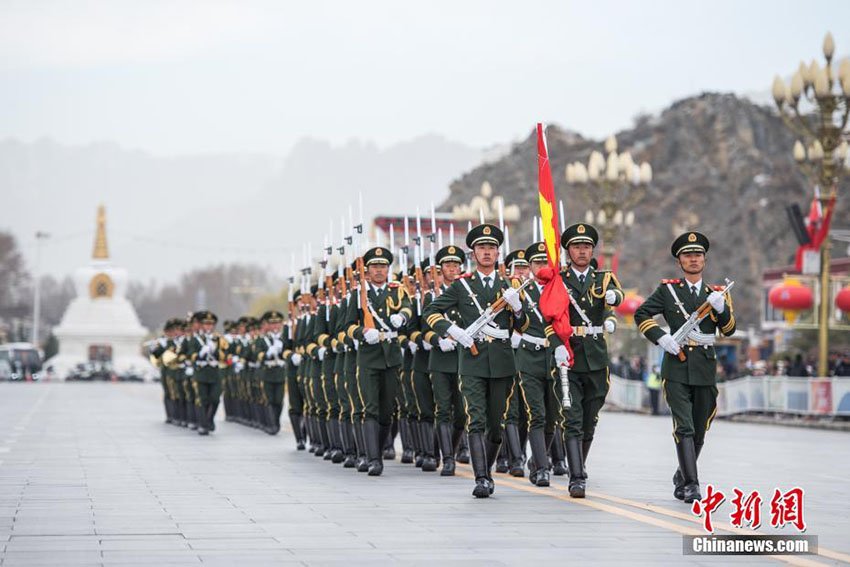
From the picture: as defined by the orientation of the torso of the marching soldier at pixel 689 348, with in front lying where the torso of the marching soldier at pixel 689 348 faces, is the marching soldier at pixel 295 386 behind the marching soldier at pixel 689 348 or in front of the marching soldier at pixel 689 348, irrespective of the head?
behind

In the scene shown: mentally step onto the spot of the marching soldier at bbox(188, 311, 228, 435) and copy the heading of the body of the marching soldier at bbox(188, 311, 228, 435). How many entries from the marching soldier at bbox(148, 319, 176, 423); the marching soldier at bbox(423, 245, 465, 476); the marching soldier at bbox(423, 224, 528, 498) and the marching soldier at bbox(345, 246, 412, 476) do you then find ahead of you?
3

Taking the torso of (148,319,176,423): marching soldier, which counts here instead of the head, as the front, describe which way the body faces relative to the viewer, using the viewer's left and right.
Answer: facing the viewer and to the right of the viewer

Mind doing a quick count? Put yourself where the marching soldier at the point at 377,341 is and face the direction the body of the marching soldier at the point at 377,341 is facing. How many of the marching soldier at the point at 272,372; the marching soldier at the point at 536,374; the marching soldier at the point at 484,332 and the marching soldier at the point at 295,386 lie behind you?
2

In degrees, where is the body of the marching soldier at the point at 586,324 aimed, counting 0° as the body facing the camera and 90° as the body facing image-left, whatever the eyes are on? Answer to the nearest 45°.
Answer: approximately 0°

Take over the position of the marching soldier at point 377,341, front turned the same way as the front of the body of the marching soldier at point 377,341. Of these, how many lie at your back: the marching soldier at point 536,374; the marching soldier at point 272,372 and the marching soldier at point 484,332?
1
